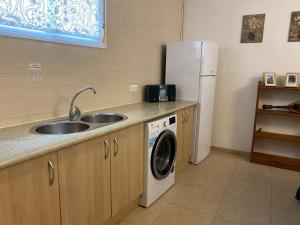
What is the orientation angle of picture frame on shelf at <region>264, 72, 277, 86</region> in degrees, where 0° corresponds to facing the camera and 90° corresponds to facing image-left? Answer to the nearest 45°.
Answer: approximately 0°

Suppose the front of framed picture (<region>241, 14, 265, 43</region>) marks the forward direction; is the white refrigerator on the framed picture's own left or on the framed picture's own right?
on the framed picture's own right

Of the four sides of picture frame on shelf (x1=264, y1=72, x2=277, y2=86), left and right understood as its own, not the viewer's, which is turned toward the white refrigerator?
right

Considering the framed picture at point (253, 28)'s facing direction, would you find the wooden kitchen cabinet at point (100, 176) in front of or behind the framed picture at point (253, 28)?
in front

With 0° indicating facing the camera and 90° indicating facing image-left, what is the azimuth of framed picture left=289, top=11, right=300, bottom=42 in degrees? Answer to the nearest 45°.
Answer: approximately 0°

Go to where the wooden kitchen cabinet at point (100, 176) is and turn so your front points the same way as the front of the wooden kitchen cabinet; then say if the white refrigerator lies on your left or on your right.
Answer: on your left

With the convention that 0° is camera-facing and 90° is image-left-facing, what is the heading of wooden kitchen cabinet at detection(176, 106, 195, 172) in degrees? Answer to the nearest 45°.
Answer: approximately 315°

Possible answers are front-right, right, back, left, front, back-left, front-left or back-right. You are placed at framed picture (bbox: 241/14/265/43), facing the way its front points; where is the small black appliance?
front-right

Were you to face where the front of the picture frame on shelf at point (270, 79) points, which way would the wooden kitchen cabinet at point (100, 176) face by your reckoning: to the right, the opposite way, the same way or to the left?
to the left

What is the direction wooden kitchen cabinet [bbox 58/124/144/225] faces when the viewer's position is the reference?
facing the viewer and to the right of the viewer
